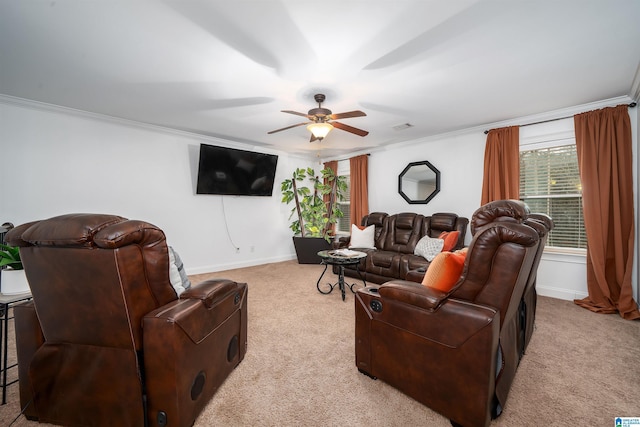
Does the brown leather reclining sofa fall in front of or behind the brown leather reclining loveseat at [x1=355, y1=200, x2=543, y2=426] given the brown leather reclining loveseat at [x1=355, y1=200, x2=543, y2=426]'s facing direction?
in front

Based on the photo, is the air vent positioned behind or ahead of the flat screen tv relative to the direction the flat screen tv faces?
ahead

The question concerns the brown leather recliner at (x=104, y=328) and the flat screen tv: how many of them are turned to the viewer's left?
0

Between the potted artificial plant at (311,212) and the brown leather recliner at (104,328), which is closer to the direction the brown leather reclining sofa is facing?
the brown leather recliner

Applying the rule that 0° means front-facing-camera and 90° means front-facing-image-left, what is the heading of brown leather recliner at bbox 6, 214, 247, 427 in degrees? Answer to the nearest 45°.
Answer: approximately 225°

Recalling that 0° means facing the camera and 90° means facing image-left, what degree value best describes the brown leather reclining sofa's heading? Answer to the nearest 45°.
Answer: approximately 45°

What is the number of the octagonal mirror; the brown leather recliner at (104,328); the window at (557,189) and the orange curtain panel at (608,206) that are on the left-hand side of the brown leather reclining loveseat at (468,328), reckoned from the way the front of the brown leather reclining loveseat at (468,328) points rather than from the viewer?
1

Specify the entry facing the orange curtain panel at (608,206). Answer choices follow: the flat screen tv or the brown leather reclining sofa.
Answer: the flat screen tv

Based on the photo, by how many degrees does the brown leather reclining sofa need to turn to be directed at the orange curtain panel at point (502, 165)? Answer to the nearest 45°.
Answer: approximately 135° to its left

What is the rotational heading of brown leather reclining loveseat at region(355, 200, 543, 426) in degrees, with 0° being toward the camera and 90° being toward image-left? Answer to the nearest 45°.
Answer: approximately 135°

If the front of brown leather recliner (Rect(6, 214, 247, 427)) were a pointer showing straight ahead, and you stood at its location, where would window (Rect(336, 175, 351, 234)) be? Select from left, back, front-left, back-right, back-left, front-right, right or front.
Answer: front

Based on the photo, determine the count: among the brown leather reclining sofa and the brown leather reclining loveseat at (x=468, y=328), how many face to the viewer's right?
0

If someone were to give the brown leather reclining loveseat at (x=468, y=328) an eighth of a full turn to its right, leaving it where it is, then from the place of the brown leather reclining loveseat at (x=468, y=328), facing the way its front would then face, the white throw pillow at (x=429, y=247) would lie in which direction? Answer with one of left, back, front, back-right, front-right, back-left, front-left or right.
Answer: front
